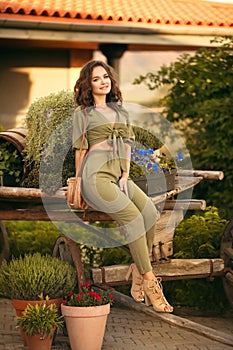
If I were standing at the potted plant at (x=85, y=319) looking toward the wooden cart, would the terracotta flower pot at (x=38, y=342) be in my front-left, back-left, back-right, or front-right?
back-left

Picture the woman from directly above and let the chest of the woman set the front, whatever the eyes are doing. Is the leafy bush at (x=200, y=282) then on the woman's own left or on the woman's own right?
on the woman's own left

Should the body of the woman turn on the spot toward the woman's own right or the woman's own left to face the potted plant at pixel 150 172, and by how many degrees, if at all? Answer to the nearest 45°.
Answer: approximately 90° to the woman's own left

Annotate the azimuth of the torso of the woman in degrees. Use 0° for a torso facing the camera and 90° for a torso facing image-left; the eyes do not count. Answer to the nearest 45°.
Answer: approximately 315°

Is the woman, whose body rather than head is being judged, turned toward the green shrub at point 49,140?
no
